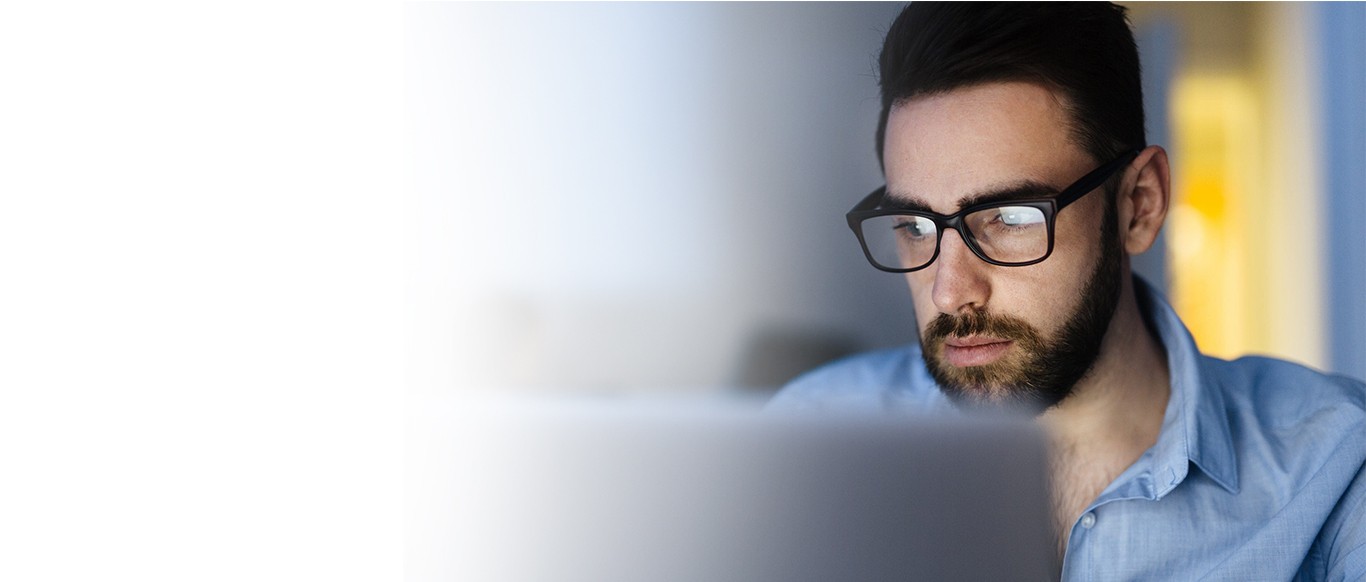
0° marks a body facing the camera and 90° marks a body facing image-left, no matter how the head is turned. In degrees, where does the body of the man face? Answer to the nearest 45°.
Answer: approximately 45°
